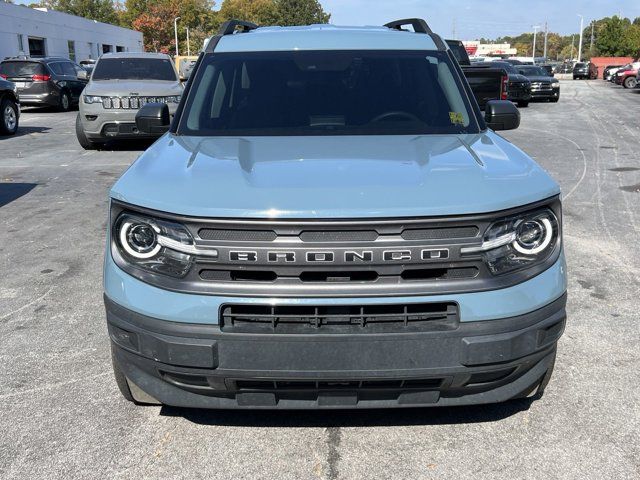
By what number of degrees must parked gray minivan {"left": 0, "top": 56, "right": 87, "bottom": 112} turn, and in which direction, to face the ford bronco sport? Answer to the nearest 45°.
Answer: approximately 135° to its right

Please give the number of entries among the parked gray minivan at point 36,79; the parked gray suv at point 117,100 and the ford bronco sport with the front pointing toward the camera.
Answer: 2

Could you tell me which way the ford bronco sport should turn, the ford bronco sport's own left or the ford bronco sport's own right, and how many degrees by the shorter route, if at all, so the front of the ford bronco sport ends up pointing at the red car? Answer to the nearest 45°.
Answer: approximately 135° to the ford bronco sport's own left

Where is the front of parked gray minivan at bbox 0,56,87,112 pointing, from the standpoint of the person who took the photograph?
facing away from the viewer and to the right of the viewer

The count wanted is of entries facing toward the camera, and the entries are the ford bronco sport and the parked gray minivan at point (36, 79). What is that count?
1

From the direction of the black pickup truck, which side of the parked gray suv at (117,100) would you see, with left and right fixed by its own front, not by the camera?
left

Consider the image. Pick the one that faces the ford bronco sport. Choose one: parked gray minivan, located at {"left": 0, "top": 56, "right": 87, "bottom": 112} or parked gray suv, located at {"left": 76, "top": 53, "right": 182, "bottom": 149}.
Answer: parked gray suv, located at {"left": 76, "top": 53, "right": 182, "bottom": 149}

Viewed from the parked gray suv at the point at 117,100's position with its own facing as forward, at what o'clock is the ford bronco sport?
The ford bronco sport is roughly at 12 o'clock from the parked gray suv.

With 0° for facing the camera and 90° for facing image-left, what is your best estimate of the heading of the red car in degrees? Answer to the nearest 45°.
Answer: approximately 45°

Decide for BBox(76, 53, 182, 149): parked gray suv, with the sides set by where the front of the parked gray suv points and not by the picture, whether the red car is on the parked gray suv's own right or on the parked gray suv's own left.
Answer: on the parked gray suv's own left

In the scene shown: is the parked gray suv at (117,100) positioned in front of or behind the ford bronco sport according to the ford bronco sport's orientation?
behind

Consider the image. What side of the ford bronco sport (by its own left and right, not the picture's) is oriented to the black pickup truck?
back
